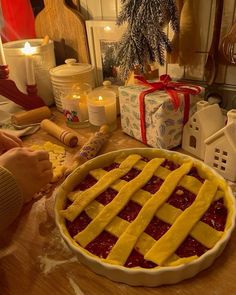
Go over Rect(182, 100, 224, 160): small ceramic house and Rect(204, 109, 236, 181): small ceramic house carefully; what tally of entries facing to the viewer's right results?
0

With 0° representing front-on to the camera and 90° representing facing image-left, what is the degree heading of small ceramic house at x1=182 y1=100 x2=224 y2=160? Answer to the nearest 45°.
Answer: approximately 45°

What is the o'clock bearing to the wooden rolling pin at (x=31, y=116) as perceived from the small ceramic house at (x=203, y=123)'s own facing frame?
The wooden rolling pin is roughly at 2 o'clock from the small ceramic house.

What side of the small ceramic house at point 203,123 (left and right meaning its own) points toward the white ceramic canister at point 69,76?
right
